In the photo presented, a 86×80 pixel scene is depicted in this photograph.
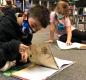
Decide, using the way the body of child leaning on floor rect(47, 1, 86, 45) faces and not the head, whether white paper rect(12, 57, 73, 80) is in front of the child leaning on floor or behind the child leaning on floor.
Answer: in front
